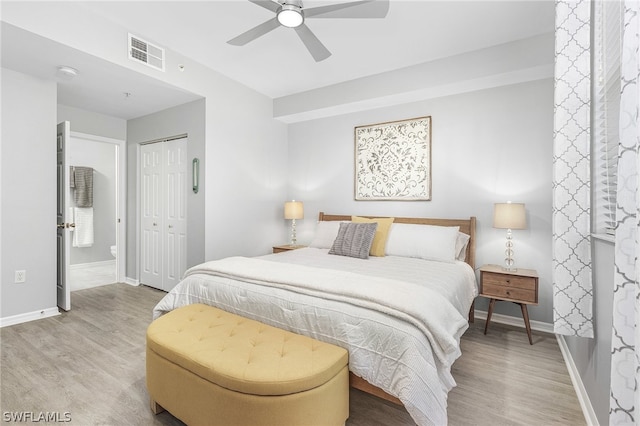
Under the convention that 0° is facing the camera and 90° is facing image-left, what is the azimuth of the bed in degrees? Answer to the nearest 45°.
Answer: approximately 45°

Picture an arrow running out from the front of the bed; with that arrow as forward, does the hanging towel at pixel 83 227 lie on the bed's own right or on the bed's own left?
on the bed's own right

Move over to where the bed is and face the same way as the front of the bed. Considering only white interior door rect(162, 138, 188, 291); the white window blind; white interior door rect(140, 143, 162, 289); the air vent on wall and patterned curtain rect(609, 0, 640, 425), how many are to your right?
3

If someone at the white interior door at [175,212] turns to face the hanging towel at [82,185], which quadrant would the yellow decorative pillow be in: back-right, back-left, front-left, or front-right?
back-right

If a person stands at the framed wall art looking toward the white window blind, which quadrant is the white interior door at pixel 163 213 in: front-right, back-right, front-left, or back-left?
back-right

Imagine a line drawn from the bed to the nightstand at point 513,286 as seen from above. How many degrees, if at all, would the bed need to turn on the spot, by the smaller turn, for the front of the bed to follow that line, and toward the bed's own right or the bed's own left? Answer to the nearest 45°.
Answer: approximately 180°

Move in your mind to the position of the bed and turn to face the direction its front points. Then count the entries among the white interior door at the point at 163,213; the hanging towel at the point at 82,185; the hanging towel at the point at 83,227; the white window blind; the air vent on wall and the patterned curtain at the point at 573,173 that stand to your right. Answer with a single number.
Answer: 4

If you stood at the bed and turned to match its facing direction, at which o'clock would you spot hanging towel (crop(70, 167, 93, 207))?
The hanging towel is roughly at 3 o'clock from the bed.

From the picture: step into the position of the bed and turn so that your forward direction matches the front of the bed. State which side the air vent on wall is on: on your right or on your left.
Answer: on your right

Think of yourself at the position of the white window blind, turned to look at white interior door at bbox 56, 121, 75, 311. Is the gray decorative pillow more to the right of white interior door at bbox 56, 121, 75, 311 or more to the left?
right

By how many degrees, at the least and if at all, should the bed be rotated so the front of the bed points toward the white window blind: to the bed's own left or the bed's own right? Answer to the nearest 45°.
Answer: approximately 135° to the bed's own left

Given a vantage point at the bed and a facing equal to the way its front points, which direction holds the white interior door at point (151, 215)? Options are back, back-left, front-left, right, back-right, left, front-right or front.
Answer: right

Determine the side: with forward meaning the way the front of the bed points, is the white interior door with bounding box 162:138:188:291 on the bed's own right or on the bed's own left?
on the bed's own right

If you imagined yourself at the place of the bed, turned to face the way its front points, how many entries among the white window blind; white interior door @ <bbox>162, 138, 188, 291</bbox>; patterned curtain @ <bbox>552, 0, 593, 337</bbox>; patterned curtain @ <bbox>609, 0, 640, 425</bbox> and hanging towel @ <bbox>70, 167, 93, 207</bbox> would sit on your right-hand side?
2
